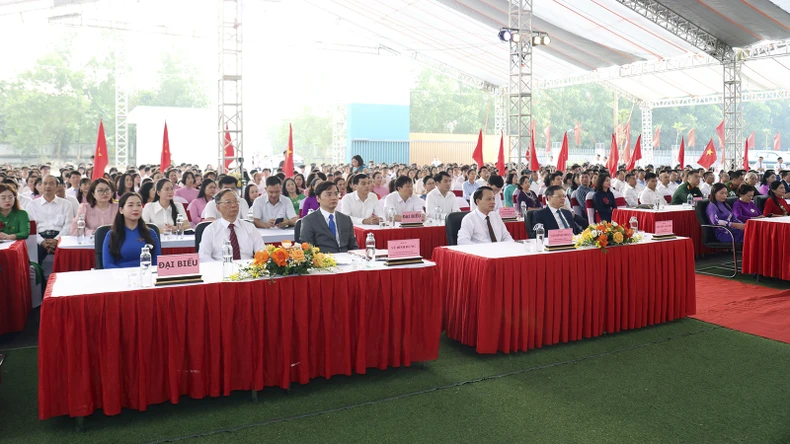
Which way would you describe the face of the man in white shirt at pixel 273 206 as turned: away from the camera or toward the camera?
toward the camera

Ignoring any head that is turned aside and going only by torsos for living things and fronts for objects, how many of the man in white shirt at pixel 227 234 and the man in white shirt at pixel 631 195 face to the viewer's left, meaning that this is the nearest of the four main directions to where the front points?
0

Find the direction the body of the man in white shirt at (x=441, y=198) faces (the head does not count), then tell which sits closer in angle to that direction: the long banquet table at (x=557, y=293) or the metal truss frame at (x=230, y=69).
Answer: the long banquet table

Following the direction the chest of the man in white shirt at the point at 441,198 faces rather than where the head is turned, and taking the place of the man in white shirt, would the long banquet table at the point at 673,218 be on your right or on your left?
on your left

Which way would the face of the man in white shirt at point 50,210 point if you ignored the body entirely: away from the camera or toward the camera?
toward the camera

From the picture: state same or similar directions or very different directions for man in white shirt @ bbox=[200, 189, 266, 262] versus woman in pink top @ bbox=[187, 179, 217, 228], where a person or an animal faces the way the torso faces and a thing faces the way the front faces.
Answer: same or similar directions

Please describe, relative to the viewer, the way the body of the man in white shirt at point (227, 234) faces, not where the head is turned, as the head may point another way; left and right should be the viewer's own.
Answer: facing the viewer and to the right of the viewer

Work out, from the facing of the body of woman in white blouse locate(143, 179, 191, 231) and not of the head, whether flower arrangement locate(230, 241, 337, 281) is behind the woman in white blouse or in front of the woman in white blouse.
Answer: in front

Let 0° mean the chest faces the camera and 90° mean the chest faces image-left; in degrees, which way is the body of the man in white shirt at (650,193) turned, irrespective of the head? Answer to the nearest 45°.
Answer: approximately 315°

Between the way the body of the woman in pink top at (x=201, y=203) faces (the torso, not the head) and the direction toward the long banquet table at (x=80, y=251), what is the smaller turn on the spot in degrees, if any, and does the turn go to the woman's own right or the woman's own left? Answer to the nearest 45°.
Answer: approximately 90° to the woman's own right

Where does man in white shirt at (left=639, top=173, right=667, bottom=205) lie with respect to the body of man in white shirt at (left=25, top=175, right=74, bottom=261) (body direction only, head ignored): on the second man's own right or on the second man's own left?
on the second man's own left

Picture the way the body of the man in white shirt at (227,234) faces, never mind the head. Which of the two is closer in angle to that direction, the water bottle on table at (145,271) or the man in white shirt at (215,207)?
the water bottle on table

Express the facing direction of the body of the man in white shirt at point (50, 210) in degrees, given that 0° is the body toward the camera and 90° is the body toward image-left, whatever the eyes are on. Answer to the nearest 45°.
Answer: approximately 0°

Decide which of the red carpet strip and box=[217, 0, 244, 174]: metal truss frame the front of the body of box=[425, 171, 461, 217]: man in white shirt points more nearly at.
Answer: the red carpet strip
